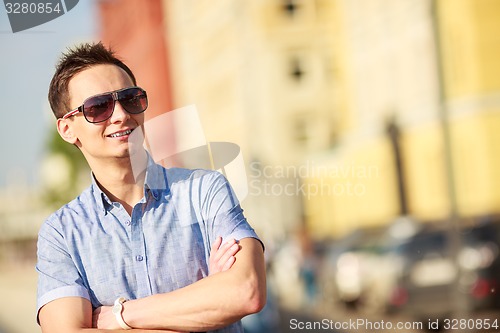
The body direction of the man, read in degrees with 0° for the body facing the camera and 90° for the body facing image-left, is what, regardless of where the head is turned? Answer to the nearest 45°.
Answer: approximately 0°

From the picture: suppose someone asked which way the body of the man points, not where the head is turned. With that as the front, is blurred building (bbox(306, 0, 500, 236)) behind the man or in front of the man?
behind

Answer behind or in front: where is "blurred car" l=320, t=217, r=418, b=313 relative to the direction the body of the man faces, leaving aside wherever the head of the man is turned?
behind
